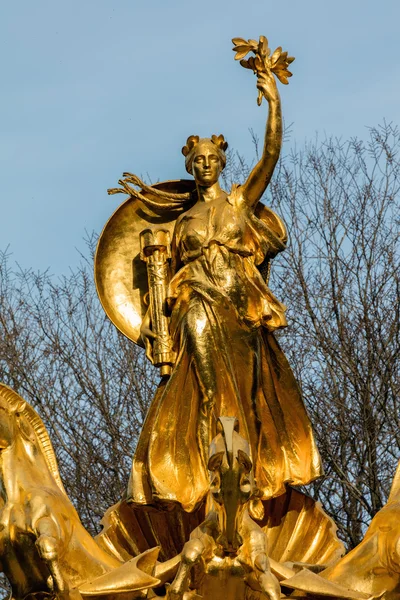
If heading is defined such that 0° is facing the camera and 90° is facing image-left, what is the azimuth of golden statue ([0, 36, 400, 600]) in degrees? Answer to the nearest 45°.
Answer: approximately 0°
